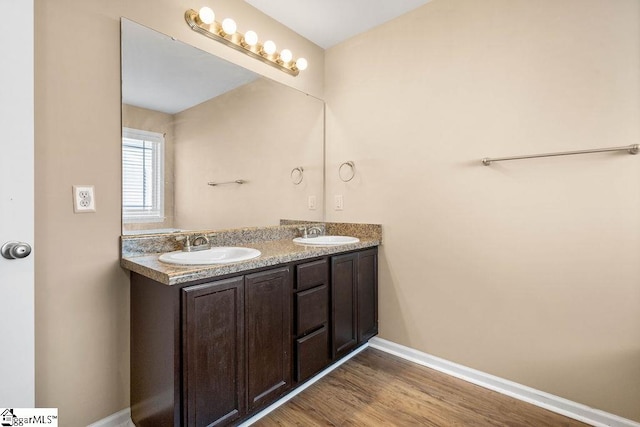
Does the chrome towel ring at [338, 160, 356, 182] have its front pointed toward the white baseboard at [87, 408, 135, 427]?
yes

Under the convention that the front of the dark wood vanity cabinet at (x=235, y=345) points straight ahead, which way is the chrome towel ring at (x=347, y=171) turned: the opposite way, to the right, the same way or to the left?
to the right

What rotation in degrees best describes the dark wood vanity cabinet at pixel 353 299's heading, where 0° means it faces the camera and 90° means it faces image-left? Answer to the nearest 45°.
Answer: approximately 315°

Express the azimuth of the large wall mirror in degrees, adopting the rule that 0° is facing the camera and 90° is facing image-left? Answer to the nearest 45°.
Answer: approximately 315°

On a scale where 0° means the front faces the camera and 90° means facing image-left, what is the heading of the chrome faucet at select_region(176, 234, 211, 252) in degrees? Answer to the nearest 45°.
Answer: approximately 315°

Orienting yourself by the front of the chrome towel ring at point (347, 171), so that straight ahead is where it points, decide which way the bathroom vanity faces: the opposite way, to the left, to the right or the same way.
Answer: to the left
